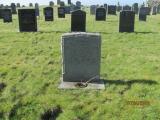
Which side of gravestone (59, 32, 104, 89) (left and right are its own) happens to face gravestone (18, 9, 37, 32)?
back

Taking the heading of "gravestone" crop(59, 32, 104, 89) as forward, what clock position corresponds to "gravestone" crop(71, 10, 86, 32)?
"gravestone" crop(71, 10, 86, 32) is roughly at 6 o'clock from "gravestone" crop(59, 32, 104, 89).

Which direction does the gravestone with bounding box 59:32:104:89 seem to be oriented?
toward the camera

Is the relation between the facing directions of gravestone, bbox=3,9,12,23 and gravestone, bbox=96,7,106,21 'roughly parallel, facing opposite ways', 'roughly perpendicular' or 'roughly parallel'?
roughly parallel

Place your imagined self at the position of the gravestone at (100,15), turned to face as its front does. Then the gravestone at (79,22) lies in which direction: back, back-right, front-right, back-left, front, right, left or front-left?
front

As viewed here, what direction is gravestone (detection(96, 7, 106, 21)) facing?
toward the camera

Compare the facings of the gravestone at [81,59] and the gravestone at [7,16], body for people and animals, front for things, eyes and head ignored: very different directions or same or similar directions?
same or similar directions

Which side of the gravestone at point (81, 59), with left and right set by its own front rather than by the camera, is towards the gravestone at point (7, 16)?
back

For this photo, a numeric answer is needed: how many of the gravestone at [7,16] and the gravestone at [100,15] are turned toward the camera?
2

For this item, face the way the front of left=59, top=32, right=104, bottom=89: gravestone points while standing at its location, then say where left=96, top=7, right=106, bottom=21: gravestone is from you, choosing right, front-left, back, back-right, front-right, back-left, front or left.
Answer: back

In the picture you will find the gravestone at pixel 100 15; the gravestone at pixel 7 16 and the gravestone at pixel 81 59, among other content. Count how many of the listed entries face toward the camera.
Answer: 3
